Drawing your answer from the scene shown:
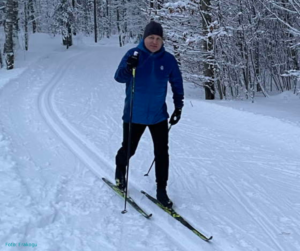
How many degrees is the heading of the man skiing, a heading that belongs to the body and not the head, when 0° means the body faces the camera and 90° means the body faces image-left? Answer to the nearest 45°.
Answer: approximately 0°
